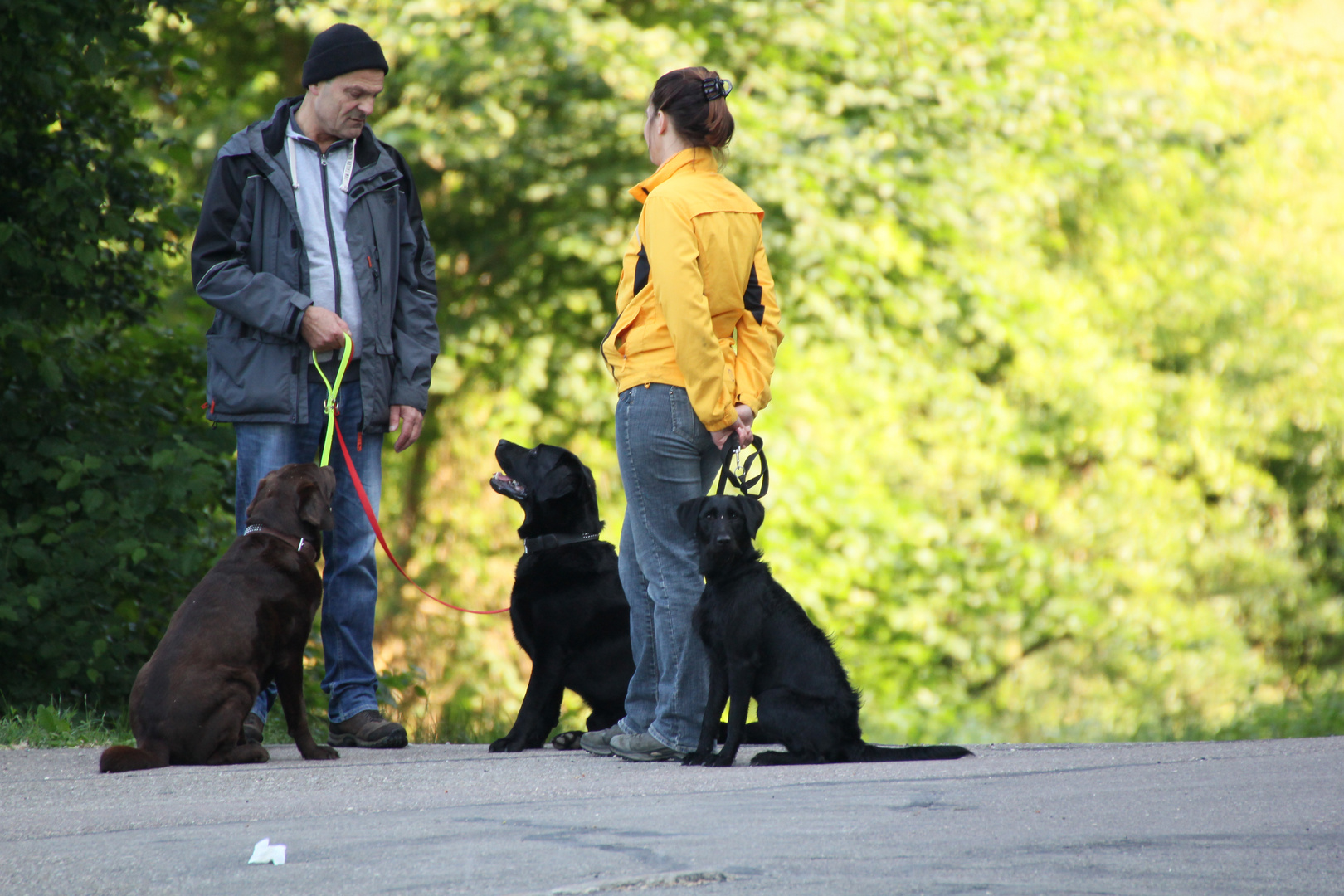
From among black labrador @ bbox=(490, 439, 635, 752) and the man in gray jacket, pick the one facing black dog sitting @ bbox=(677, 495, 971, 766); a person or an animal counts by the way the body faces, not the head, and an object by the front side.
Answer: the man in gray jacket

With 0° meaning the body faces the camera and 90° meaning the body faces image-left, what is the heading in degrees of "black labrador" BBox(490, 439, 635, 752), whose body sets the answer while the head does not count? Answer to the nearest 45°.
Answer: approximately 90°

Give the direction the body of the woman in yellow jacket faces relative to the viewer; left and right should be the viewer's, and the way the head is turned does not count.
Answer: facing away from the viewer and to the left of the viewer

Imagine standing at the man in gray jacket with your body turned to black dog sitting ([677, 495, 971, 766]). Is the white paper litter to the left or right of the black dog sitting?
right

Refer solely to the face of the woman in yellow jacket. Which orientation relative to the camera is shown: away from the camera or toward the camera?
away from the camera
